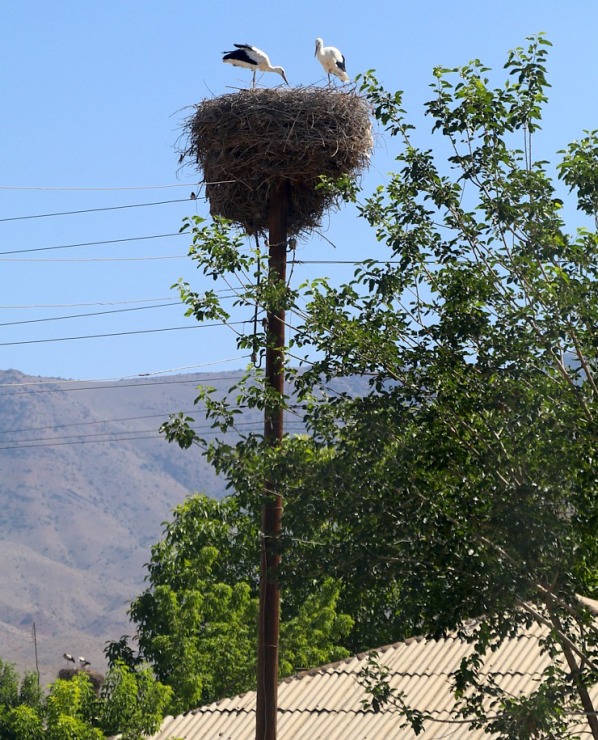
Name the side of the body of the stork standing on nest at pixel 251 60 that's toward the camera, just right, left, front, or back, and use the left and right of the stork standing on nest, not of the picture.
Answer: right

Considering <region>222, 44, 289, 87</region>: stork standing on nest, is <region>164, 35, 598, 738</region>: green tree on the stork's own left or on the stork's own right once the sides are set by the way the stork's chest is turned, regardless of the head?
on the stork's own right

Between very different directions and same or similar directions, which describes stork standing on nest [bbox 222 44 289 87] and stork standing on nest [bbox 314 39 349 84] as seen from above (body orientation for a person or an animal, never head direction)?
very different directions

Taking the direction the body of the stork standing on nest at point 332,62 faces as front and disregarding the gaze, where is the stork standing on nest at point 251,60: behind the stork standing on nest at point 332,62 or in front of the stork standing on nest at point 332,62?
in front

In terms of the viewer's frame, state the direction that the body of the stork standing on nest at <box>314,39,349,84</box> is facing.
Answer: to the viewer's left
